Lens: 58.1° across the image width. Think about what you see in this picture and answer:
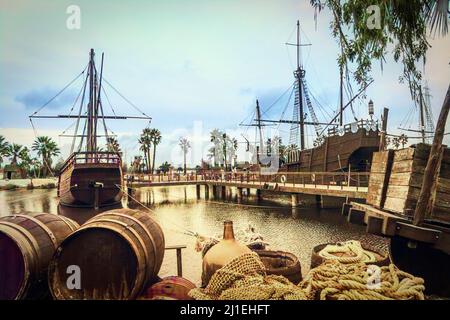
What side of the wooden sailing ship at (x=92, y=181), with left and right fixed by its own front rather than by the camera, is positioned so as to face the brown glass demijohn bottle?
back

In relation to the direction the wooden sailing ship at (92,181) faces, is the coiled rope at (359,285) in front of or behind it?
behind

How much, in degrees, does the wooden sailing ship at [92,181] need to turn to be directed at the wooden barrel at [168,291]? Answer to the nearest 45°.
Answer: approximately 180°

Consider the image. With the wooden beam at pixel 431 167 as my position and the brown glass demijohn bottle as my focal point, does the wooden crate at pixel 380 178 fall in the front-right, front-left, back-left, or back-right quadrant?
front-right

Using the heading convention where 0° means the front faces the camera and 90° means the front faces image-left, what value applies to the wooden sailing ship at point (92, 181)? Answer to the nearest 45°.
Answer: approximately 180°

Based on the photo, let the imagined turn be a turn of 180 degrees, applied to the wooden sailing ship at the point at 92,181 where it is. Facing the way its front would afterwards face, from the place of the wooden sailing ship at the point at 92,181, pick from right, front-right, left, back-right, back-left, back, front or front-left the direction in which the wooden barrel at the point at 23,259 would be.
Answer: front
